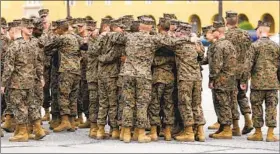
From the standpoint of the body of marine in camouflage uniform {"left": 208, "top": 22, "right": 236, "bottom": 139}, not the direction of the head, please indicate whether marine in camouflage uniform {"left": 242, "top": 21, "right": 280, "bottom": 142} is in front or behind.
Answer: behind

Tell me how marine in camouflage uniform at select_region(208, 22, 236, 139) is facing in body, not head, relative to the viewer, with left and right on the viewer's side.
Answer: facing away from the viewer and to the left of the viewer
